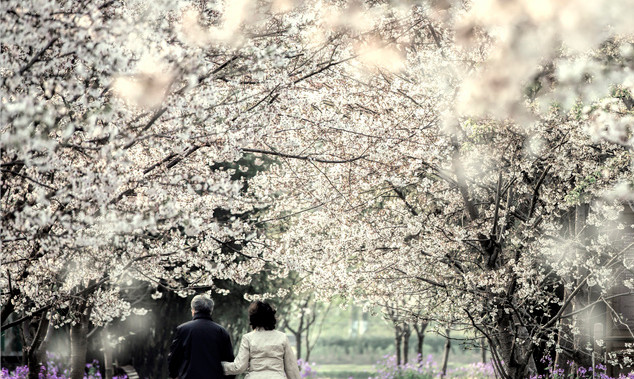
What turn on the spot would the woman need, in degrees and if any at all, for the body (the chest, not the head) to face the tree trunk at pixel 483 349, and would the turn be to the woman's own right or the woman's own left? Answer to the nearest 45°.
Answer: approximately 45° to the woman's own right

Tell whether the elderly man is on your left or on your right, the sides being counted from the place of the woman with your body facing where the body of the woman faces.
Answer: on your left

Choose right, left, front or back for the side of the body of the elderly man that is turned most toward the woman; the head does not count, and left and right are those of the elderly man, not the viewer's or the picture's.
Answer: right

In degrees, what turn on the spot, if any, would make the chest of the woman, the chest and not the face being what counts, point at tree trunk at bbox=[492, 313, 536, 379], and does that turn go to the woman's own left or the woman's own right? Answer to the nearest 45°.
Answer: approximately 45° to the woman's own right

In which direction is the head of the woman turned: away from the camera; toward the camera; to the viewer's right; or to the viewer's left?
away from the camera

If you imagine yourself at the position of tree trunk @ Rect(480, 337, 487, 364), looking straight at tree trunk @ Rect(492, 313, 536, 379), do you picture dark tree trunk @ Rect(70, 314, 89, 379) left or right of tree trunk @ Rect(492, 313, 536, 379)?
right

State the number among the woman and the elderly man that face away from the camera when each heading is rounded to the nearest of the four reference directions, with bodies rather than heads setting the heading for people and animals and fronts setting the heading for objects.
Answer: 2

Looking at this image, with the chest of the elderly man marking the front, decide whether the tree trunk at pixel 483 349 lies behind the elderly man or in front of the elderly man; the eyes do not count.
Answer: in front

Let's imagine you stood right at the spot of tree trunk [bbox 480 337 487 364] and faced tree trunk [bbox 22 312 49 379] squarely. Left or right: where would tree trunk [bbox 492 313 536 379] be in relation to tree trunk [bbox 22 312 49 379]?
left

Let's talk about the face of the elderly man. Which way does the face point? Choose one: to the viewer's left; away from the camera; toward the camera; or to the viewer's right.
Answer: away from the camera

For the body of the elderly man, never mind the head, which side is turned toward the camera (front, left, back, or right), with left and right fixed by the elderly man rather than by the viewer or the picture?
back

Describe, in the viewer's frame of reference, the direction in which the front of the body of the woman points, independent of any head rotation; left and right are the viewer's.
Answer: facing away from the viewer
